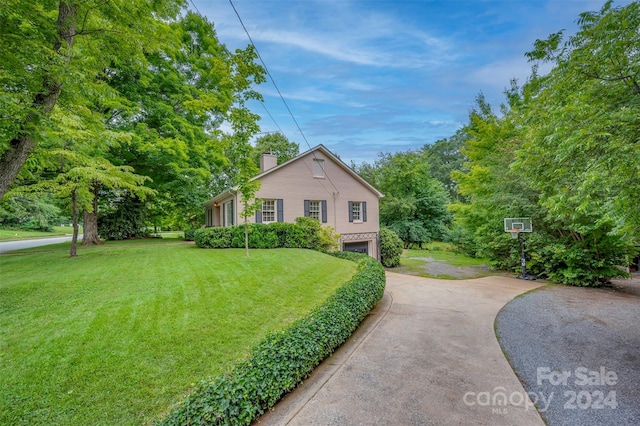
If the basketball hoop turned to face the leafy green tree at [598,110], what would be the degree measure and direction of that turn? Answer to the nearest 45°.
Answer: approximately 45° to its left

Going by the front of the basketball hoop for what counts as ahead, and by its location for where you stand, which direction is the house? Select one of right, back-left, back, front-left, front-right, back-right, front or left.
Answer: front-right

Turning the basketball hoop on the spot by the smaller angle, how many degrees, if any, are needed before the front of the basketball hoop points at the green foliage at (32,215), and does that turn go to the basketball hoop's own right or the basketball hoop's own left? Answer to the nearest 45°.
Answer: approximately 45° to the basketball hoop's own right

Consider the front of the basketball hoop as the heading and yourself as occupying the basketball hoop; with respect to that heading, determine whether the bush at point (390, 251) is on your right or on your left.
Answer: on your right

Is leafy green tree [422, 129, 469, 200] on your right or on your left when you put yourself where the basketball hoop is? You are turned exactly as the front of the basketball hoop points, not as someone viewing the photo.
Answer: on your right

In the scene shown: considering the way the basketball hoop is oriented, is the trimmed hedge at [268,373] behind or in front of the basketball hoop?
in front

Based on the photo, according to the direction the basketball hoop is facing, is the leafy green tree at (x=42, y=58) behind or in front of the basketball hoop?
in front

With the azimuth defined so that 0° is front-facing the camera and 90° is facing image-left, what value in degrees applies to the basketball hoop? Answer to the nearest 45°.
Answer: approximately 45°

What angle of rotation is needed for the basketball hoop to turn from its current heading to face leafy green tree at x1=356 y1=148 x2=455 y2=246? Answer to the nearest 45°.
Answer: approximately 90° to its right

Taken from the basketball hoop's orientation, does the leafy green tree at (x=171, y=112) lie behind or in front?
in front
